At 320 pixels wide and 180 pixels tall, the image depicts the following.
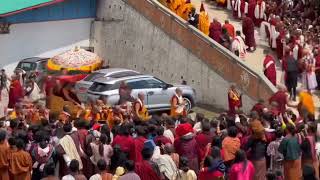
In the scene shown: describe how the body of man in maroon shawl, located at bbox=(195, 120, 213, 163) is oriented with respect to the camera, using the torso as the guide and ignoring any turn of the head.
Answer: away from the camera

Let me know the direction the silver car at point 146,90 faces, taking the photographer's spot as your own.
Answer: facing to the right of the viewer

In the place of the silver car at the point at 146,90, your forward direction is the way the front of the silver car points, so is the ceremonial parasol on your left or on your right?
on your left

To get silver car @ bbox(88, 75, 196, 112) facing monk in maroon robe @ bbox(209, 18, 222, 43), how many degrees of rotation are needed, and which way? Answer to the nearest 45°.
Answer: approximately 45° to its left

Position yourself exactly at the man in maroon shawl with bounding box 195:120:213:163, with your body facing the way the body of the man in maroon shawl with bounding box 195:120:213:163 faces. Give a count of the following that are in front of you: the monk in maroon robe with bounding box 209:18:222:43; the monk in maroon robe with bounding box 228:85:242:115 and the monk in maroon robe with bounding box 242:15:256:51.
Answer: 3

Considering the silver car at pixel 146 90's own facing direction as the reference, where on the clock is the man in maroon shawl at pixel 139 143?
The man in maroon shawl is roughly at 3 o'clock from the silver car.

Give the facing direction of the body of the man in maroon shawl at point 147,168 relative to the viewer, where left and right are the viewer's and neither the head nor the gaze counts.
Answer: facing away from the viewer

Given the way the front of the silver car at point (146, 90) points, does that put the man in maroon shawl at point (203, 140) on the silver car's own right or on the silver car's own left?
on the silver car's own right
